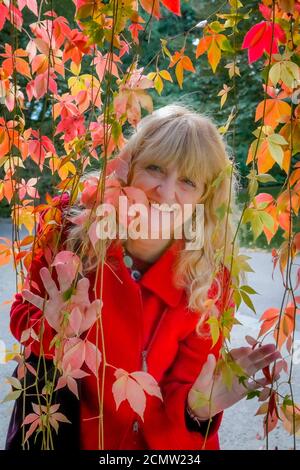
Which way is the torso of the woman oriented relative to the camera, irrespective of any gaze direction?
toward the camera

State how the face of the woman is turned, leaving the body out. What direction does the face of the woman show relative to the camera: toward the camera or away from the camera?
toward the camera
